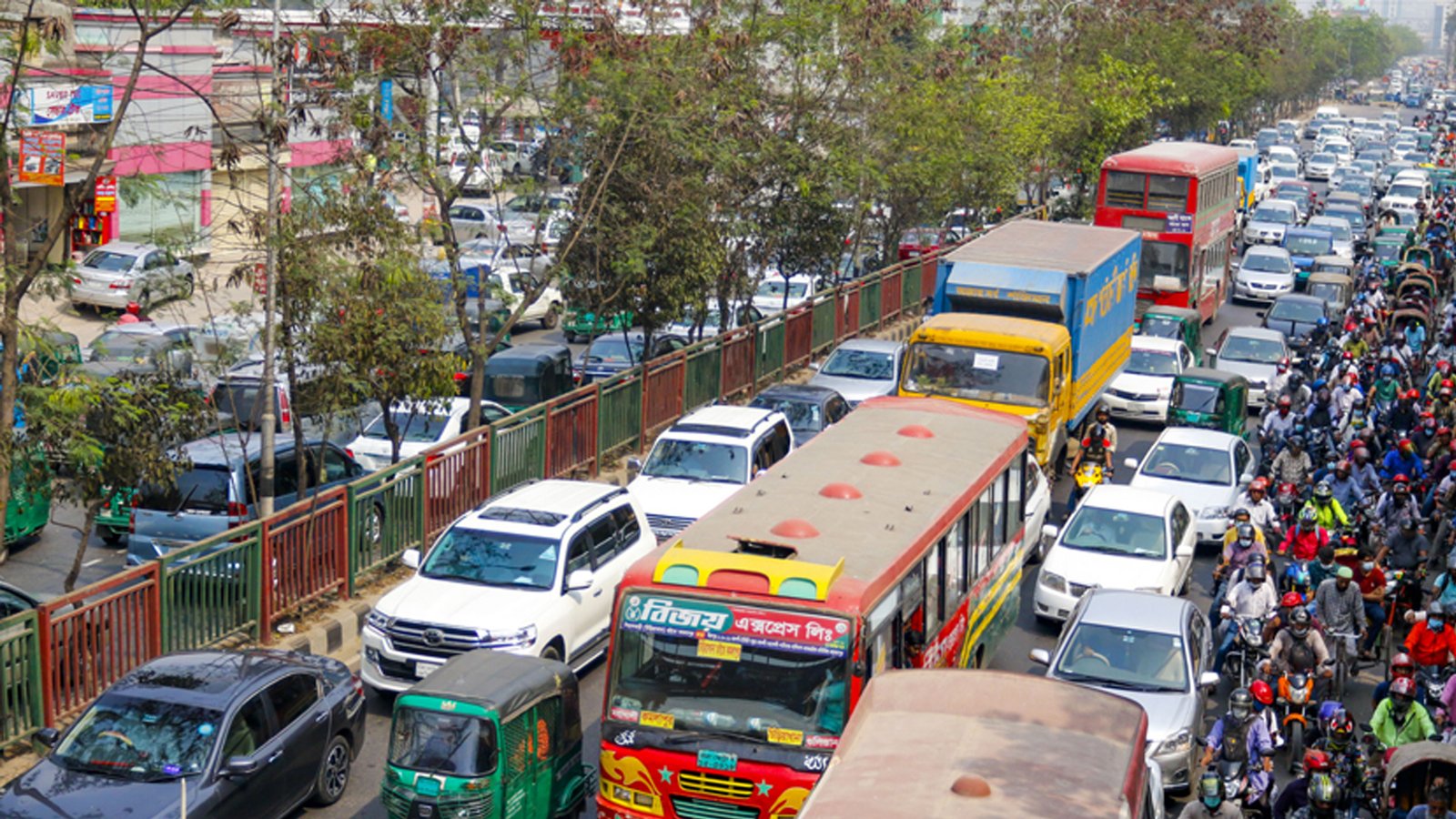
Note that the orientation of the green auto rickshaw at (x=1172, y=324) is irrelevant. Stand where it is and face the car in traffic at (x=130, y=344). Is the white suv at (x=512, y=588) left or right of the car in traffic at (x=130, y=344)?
left

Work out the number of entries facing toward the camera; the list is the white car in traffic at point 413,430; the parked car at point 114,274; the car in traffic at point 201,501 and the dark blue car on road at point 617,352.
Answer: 0

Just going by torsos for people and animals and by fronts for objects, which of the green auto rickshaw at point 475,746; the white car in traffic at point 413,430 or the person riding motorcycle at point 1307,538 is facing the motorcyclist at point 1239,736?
the person riding motorcycle

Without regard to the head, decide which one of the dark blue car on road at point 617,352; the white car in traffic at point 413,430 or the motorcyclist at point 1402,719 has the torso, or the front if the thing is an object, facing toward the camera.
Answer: the motorcyclist

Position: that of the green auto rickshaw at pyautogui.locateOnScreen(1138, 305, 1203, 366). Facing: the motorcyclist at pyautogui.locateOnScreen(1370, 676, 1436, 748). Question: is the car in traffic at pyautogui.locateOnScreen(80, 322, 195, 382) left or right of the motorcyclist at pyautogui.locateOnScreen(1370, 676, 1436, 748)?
right

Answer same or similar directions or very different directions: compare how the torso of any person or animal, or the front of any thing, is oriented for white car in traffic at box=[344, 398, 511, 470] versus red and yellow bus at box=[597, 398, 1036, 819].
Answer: very different directions

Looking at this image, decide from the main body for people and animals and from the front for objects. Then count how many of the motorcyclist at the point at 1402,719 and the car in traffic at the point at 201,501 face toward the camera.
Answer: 1

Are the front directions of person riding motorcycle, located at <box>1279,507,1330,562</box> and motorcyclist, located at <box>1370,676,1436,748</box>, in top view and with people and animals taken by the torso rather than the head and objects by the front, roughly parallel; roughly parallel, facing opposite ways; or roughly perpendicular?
roughly parallel

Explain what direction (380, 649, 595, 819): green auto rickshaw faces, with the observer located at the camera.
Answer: facing the viewer and to the left of the viewer

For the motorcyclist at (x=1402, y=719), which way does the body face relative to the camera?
toward the camera

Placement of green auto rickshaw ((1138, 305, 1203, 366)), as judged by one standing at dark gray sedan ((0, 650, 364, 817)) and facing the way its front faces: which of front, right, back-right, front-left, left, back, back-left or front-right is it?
back

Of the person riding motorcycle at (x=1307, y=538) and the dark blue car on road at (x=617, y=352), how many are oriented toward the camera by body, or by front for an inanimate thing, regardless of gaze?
1

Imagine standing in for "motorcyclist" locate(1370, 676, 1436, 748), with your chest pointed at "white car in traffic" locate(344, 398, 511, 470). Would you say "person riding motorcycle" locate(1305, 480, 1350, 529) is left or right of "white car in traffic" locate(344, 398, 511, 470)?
right
